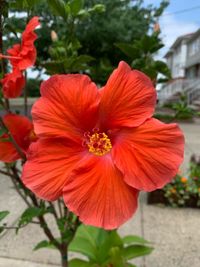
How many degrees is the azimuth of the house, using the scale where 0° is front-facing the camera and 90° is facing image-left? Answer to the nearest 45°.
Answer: approximately 45°

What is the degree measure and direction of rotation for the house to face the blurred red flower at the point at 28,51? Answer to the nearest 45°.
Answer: approximately 45° to its left

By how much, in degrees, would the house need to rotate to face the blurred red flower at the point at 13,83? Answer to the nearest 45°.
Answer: approximately 45° to its left
